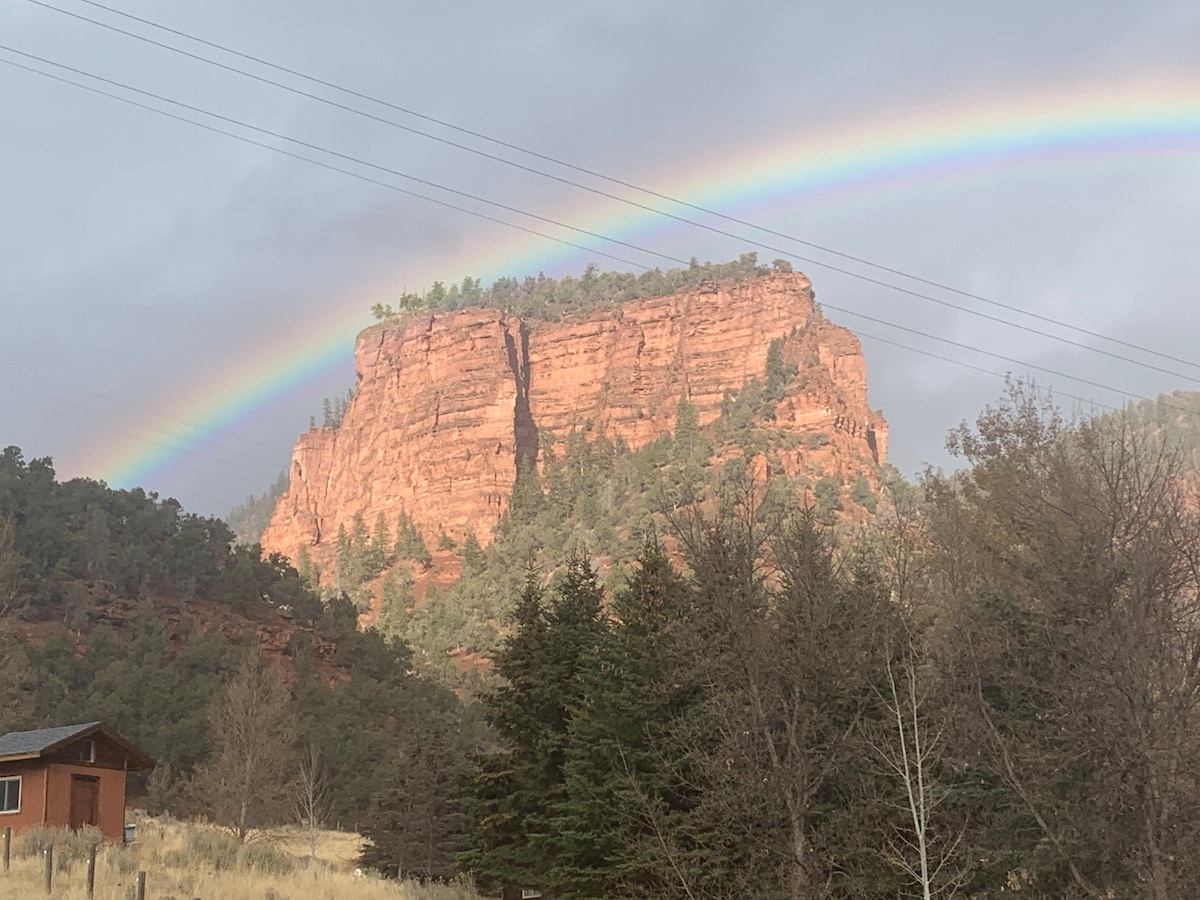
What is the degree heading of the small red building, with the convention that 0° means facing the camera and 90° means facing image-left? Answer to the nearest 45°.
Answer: approximately 315°

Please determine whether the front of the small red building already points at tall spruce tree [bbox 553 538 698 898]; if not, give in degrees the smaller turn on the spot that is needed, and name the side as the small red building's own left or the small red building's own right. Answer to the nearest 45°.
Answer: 0° — it already faces it

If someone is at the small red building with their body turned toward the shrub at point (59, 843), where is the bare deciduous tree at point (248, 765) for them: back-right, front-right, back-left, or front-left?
back-left

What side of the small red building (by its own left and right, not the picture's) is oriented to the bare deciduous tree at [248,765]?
left
